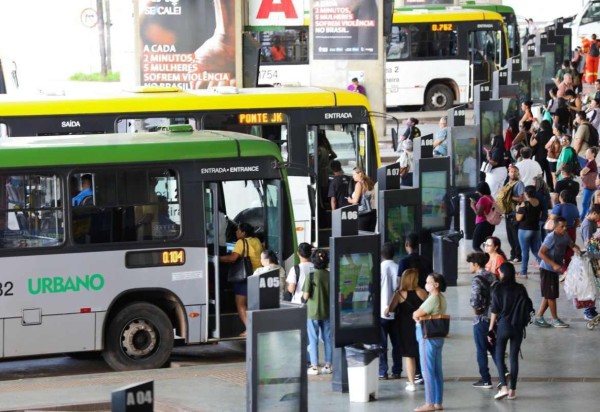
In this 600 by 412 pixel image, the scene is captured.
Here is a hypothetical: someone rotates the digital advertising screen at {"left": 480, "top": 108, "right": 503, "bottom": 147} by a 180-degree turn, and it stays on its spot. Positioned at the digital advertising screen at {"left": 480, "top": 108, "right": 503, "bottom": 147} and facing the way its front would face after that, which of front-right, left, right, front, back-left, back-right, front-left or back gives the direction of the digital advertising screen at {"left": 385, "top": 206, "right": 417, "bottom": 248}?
back

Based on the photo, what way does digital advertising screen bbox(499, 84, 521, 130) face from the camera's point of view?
toward the camera

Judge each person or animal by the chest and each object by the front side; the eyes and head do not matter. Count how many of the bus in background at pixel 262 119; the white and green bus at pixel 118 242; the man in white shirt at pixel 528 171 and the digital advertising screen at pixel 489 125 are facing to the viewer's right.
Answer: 2

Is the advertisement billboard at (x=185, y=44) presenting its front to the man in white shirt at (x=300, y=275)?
yes

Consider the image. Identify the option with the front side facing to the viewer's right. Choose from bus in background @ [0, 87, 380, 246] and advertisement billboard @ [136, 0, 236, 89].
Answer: the bus in background

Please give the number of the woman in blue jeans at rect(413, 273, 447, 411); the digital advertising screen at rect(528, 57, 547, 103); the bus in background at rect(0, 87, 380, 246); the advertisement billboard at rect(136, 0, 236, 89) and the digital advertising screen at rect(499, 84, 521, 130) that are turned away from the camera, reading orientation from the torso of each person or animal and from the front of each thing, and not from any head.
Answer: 0

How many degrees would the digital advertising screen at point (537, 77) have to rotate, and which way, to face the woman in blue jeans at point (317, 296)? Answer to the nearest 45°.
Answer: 0° — it already faces them

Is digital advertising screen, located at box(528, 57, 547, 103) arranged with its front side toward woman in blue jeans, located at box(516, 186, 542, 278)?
yes

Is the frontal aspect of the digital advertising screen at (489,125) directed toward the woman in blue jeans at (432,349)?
yes

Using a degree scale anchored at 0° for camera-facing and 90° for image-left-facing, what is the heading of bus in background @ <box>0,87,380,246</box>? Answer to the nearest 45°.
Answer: approximately 270°

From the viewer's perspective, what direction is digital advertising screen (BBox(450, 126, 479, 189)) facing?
toward the camera

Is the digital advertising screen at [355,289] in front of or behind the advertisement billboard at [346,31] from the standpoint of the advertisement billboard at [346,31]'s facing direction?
in front

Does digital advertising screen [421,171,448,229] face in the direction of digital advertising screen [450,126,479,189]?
no

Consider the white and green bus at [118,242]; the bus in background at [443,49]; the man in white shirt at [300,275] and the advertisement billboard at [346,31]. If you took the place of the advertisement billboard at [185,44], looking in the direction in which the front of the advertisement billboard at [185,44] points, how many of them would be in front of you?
2

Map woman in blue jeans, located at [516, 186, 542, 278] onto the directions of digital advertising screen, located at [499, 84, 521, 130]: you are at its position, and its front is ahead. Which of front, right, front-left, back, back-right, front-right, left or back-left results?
front

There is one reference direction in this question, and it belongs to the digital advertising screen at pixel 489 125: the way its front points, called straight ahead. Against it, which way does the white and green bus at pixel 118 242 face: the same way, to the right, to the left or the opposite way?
to the left

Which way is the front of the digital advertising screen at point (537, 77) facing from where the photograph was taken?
facing the viewer

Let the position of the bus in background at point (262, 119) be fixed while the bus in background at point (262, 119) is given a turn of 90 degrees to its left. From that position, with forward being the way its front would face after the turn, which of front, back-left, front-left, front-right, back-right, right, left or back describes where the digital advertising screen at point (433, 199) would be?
back-right

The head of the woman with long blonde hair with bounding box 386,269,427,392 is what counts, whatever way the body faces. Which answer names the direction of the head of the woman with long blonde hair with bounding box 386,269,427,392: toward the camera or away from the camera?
away from the camera
